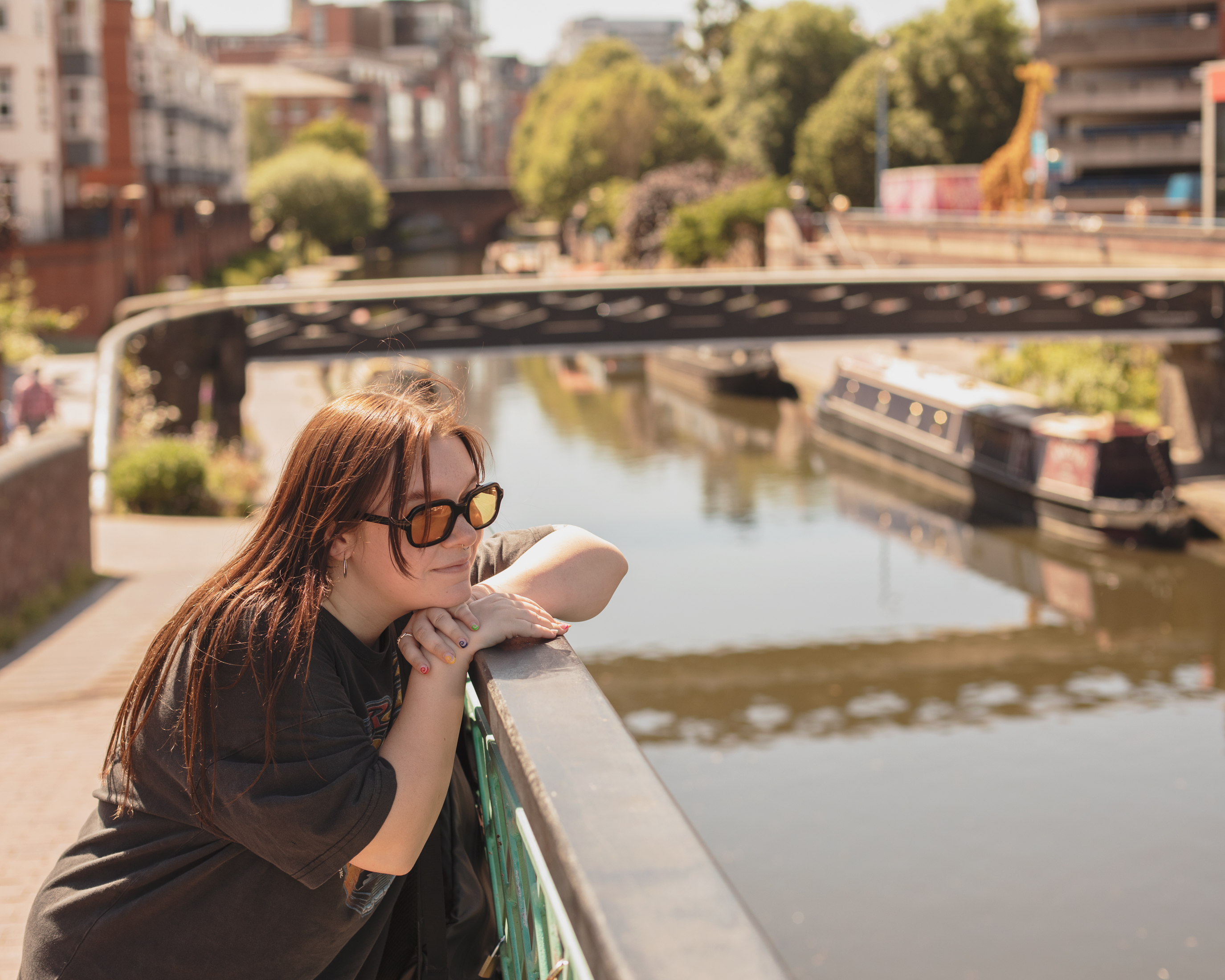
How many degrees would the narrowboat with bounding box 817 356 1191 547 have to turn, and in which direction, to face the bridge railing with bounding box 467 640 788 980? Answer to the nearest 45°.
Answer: approximately 135° to its left

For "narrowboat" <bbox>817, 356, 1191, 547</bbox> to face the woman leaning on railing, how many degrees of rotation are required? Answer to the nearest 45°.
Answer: approximately 135° to its left

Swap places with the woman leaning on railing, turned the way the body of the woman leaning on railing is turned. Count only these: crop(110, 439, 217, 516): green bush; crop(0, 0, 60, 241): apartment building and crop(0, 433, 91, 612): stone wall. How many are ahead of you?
0

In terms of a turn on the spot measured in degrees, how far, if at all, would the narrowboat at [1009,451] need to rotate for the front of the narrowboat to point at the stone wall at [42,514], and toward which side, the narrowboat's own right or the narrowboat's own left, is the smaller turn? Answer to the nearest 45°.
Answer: approximately 135° to the narrowboat's own left

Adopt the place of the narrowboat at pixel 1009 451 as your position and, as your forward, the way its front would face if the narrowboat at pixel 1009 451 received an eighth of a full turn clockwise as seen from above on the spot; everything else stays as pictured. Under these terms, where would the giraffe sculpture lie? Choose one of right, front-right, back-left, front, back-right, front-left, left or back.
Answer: front

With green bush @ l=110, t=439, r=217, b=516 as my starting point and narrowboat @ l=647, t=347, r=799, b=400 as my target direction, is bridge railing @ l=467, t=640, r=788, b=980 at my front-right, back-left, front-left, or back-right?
back-right

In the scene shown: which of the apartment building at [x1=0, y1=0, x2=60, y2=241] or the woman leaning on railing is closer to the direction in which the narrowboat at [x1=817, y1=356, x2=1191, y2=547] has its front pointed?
the apartment building

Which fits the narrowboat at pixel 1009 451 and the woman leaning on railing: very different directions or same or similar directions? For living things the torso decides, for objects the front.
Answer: very different directions

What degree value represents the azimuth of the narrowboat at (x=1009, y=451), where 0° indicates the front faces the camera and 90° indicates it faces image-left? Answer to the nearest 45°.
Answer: approximately 135°
